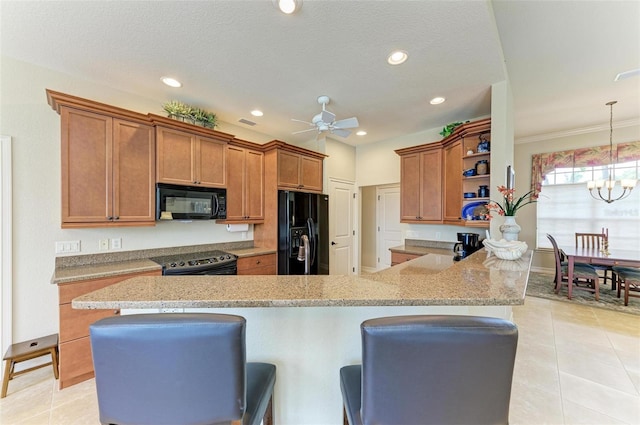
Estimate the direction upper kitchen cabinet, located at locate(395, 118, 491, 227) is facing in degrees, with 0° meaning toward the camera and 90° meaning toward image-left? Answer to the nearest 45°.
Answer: approximately 45°

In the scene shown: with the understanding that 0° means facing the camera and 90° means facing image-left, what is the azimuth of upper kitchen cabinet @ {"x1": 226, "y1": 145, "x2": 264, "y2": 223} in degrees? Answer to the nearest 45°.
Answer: approximately 315°

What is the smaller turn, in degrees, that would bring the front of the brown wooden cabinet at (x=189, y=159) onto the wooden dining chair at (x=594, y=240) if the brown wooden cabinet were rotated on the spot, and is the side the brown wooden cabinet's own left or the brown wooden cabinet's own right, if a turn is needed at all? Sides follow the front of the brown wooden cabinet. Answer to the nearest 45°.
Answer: approximately 45° to the brown wooden cabinet's own left

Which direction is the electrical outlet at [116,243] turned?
toward the camera

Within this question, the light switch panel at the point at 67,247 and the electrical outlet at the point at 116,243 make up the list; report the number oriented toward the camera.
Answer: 2

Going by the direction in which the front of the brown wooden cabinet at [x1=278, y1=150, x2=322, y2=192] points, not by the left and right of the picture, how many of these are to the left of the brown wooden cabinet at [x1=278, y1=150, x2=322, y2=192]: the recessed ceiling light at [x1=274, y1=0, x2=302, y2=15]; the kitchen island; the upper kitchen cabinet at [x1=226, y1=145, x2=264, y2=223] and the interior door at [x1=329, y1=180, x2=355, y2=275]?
1

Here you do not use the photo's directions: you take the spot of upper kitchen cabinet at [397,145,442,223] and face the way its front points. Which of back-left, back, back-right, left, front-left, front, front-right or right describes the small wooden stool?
front

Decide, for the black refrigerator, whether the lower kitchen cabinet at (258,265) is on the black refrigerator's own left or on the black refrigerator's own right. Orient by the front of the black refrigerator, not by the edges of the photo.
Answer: on the black refrigerator's own right

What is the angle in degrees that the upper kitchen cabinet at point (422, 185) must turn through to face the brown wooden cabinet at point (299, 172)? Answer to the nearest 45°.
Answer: approximately 45° to its right

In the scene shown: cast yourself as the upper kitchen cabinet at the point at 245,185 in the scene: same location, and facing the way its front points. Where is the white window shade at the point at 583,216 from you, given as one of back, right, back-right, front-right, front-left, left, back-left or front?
front-left

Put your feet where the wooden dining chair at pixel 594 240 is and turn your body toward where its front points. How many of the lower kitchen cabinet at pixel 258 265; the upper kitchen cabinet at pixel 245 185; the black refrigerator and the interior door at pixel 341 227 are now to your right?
4

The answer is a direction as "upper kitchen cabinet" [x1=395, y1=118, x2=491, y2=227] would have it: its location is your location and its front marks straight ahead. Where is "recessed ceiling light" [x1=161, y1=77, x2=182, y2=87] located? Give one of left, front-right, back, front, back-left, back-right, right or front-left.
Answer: front

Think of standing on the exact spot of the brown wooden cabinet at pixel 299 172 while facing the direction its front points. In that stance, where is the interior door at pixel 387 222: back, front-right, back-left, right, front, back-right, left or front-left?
left

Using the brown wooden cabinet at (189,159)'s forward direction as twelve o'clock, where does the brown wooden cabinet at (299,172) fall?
the brown wooden cabinet at (299,172) is roughly at 10 o'clock from the brown wooden cabinet at (189,159).
